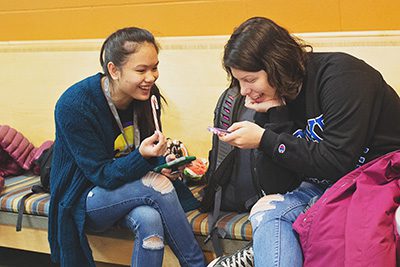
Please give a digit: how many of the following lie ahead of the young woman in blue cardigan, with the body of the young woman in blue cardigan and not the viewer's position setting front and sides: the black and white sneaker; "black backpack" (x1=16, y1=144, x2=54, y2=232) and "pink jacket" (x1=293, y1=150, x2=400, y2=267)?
2

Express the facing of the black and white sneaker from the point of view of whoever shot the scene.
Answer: facing to the left of the viewer

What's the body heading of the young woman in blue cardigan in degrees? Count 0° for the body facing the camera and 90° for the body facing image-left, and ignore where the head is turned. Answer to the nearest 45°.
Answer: approximately 315°

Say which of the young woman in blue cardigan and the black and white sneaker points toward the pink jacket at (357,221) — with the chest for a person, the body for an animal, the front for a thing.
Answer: the young woman in blue cardigan

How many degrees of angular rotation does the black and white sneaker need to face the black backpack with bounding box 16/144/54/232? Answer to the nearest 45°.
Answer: approximately 45° to its right
